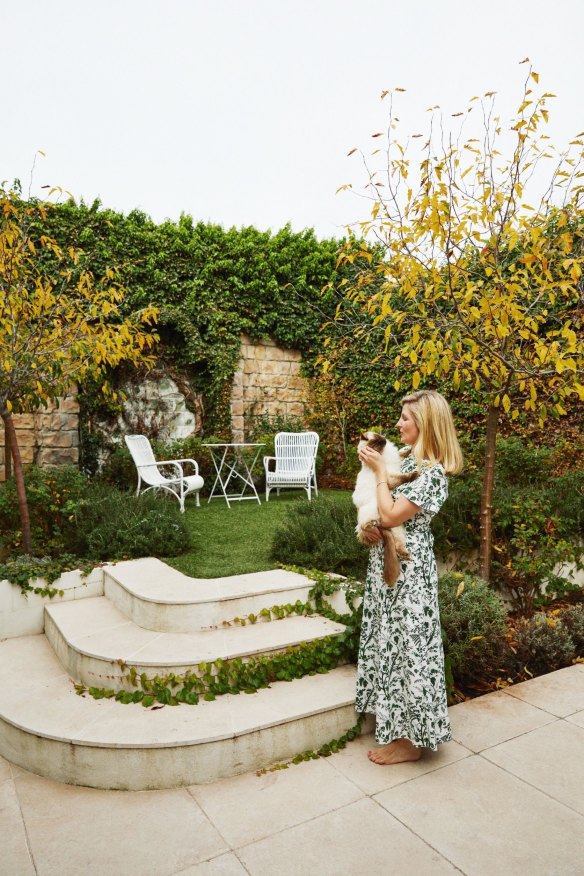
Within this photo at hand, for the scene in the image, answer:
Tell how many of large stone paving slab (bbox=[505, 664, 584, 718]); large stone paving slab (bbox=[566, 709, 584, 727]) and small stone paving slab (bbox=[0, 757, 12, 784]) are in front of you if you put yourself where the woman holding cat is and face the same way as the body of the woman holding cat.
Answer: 1

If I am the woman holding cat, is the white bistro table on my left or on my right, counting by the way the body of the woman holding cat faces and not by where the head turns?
on my right

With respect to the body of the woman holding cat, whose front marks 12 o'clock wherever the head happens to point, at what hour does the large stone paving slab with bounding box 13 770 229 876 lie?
The large stone paving slab is roughly at 11 o'clock from the woman holding cat.

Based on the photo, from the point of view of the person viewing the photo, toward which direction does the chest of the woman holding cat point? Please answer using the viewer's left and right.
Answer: facing to the left of the viewer

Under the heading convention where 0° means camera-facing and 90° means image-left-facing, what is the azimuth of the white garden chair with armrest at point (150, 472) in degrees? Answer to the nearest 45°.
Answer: approximately 315°

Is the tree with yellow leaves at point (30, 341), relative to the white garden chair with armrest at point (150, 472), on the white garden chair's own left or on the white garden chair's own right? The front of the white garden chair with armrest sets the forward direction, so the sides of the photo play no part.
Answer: on the white garden chair's own right

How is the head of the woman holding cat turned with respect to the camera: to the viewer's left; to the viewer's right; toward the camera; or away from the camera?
to the viewer's left

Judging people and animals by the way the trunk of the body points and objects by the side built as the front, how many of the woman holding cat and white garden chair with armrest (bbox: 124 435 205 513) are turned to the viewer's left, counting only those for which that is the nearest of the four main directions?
1

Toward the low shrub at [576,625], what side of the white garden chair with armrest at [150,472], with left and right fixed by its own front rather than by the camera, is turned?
front

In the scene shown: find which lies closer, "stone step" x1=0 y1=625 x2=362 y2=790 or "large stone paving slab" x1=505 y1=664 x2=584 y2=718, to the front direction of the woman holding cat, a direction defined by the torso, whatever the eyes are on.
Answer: the stone step
